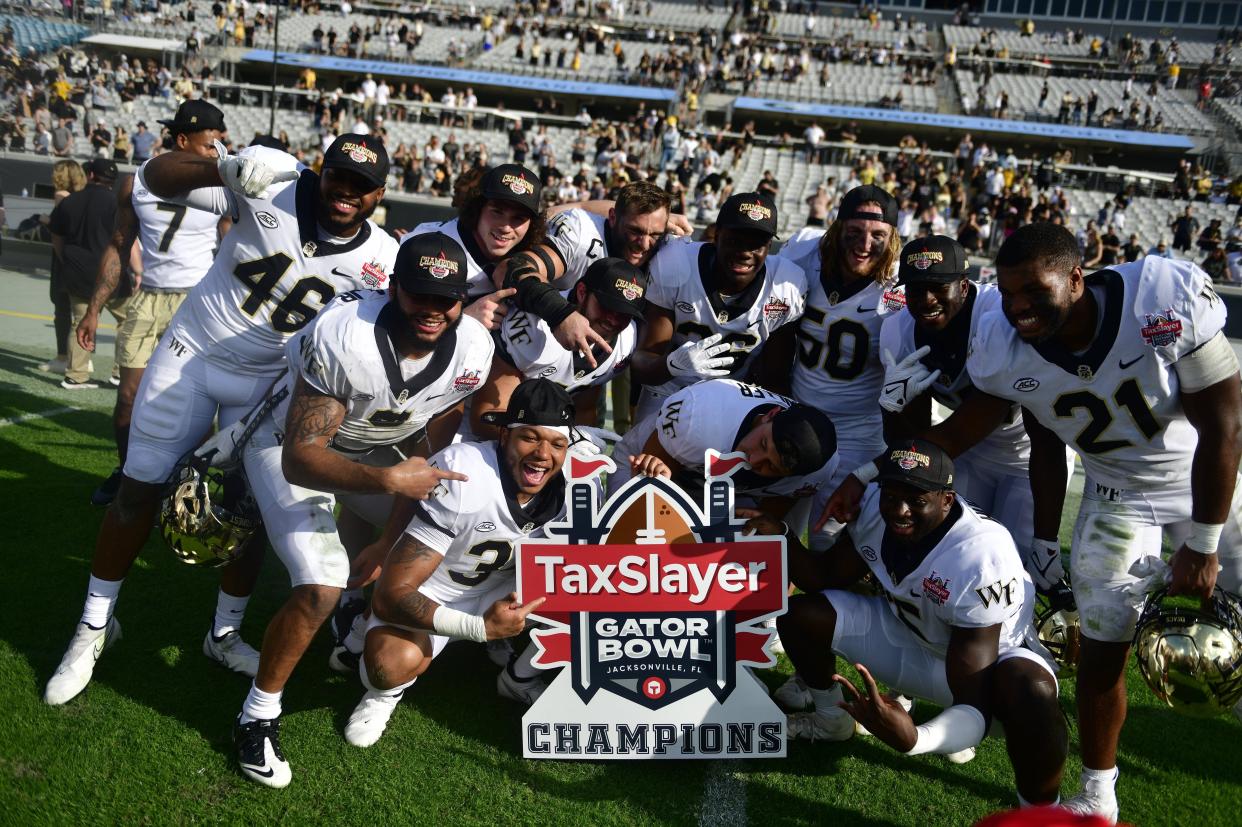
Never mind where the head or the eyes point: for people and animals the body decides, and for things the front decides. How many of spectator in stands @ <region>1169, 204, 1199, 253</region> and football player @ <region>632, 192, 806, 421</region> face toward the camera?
2

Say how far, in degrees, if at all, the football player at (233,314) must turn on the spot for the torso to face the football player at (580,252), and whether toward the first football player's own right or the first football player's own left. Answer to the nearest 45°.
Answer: approximately 90° to the first football player's own left

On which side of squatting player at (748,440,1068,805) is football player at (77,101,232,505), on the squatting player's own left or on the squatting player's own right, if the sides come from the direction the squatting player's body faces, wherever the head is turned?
on the squatting player's own right

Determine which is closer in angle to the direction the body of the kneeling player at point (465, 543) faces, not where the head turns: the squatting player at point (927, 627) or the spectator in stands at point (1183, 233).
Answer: the squatting player

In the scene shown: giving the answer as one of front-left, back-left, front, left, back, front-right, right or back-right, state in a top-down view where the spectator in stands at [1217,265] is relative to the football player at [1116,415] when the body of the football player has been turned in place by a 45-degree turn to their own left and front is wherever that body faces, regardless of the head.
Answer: back
